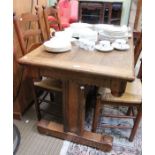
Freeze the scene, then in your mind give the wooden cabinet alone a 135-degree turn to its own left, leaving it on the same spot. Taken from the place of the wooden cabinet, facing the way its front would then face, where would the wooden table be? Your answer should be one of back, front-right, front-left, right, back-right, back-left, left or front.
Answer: back-right

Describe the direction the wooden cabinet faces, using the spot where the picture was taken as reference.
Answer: facing the viewer

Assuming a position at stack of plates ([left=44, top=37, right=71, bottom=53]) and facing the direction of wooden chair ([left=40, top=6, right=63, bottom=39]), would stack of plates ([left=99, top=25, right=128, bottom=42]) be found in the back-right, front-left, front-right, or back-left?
front-right

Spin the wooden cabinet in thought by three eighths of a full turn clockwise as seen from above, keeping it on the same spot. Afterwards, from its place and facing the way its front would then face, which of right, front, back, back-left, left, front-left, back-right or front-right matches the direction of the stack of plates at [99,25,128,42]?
back-left

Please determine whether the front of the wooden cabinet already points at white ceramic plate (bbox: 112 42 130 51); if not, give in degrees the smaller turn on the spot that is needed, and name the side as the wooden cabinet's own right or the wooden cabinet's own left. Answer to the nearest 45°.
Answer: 0° — it already faces it

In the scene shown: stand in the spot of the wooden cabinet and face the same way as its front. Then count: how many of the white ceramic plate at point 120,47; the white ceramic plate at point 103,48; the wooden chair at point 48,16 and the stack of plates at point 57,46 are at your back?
0

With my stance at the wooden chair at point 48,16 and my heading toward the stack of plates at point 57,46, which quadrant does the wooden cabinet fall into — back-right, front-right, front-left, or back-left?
back-left

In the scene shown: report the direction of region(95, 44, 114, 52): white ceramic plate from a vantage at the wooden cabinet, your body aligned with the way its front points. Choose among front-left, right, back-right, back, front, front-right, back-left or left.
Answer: front

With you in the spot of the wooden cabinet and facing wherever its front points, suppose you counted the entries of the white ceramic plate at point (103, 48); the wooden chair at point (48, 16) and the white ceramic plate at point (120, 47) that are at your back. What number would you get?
0

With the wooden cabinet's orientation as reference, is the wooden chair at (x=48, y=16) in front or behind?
in front

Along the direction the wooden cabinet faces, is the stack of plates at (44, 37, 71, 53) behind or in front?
in front
